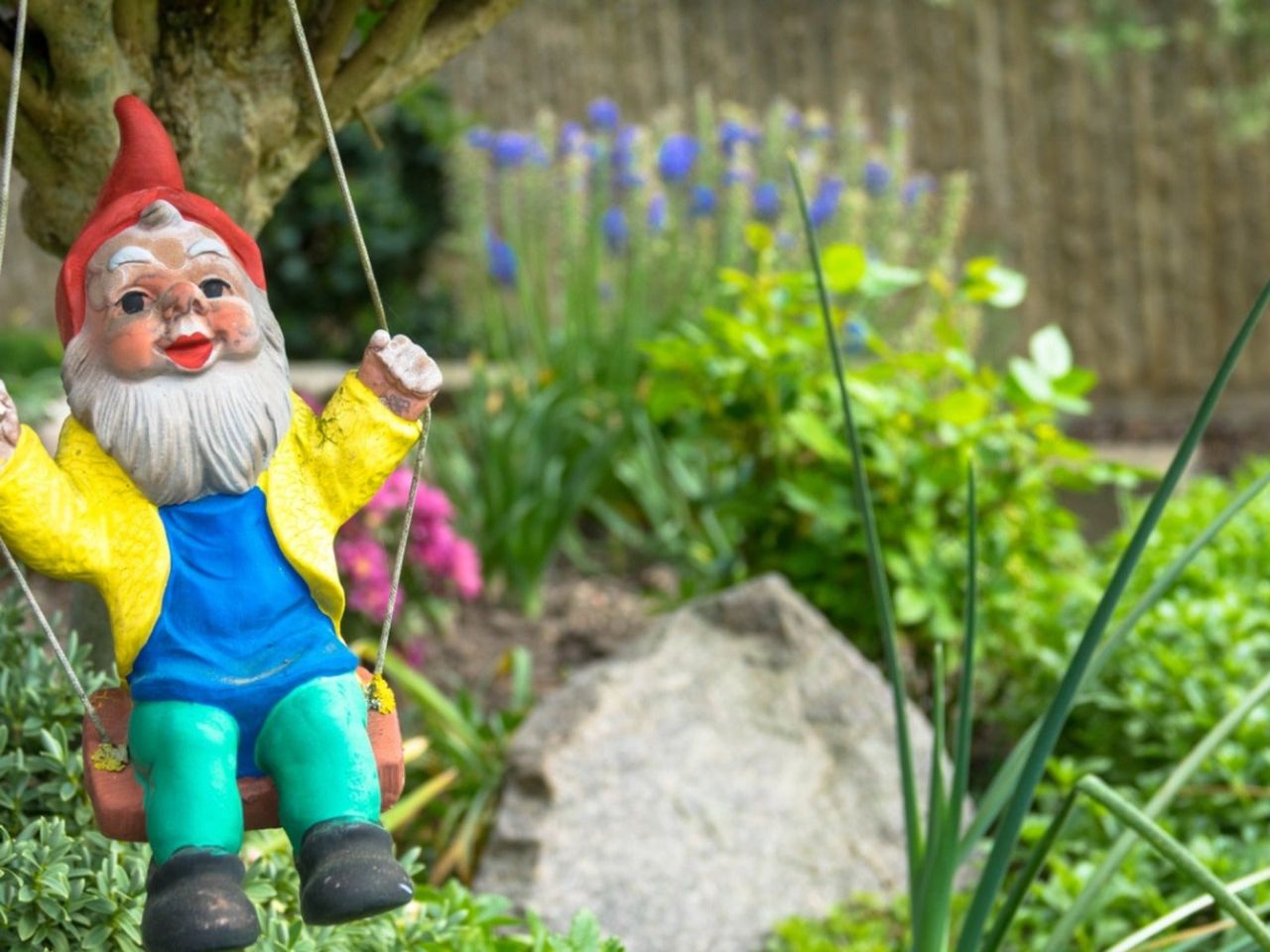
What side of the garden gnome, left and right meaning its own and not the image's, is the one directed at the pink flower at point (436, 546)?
back

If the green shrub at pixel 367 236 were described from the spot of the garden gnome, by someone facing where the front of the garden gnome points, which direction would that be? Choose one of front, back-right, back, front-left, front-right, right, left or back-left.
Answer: back

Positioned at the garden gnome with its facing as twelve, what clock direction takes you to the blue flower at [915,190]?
The blue flower is roughly at 7 o'clock from the garden gnome.

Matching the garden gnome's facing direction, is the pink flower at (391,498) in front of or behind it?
behind

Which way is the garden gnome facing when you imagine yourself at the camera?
facing the viewer

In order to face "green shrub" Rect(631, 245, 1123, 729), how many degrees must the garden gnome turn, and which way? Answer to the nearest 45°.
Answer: approximately 135° to its left

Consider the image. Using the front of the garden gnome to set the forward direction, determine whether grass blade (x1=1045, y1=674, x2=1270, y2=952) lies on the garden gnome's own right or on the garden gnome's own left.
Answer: on the garden gnome's own left

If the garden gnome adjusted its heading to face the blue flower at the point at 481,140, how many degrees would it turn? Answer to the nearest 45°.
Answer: approximately 180°

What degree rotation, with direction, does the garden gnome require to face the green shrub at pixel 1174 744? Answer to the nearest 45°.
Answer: approximately 135° to its left
